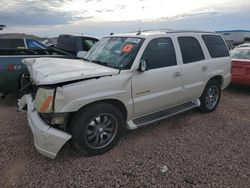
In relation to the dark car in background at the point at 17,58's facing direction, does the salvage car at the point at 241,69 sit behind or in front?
in front

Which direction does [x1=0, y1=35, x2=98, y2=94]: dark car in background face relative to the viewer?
to the viewer's right

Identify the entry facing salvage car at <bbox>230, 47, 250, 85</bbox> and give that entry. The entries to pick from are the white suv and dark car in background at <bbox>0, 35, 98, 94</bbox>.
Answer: the dark car in background

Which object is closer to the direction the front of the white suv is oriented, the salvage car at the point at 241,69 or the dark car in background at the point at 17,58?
the dark car in background

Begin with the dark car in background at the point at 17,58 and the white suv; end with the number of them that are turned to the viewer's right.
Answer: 1

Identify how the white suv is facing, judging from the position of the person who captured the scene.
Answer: facing the viewer and to the left of the viewer

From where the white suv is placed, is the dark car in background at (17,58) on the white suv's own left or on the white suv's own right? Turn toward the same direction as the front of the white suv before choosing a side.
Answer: on the white suv's own right

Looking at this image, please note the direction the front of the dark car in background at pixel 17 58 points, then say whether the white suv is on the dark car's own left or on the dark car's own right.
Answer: on the dark car's own right
